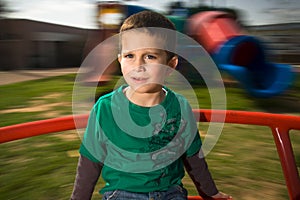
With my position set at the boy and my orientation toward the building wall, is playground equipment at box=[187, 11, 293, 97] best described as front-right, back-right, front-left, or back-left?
front-right

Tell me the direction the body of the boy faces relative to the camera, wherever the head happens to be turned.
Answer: toward the camera

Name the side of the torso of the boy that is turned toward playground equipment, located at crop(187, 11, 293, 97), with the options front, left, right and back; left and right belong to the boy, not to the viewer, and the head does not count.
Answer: back

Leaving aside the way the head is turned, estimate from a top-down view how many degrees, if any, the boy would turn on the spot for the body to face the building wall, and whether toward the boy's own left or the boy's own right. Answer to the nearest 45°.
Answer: approximately 180°
